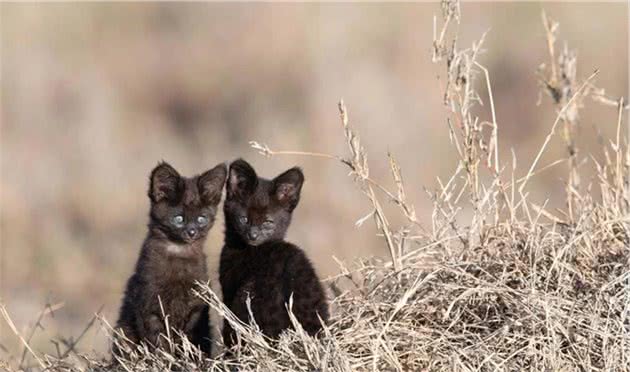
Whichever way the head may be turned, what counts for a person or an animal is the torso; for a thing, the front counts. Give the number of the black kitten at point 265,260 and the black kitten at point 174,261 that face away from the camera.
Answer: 0

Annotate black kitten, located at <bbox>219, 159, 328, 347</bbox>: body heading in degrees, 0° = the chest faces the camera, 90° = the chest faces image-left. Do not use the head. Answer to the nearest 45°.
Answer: approximately 45°

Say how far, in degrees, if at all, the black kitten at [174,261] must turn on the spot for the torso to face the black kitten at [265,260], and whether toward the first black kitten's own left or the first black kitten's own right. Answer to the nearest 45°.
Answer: approximately 45° to the first black kitten's own left
